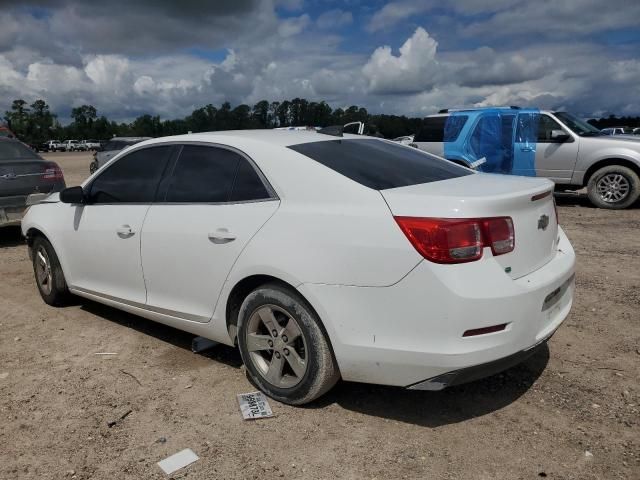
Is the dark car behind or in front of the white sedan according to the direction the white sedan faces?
in front

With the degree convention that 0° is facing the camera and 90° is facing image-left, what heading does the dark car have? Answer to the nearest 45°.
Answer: approximately 135°

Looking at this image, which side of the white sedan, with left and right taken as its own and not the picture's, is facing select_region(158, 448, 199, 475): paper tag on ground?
left

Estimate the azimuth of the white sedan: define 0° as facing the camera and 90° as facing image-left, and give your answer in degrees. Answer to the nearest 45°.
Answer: approximately 135°

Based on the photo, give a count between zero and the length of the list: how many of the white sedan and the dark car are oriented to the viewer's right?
0

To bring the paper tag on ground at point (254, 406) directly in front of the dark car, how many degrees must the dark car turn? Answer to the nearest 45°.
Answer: approximately 135° to its left

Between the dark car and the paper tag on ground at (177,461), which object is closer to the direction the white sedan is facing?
the dark car
